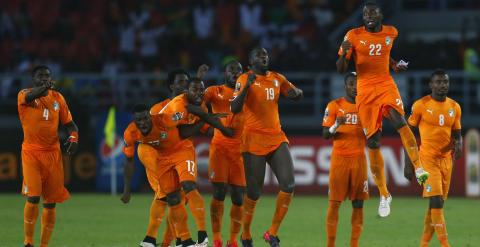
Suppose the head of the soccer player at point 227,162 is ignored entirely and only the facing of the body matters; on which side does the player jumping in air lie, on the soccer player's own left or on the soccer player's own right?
on the soccer player's own left

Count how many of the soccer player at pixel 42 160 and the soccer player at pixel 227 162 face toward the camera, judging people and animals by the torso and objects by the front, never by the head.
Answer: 2

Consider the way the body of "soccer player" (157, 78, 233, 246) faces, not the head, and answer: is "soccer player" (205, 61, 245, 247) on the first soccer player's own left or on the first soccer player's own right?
on the first soccer player's own left

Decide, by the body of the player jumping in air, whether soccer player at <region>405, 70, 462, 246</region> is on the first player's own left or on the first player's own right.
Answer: on the first player's own left

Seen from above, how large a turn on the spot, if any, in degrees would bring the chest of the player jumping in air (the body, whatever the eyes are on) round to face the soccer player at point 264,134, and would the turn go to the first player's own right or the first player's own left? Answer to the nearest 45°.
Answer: approximately 90° to the first player's own right

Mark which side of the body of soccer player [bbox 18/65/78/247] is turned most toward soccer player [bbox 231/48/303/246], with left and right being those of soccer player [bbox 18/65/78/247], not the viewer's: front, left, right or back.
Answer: left

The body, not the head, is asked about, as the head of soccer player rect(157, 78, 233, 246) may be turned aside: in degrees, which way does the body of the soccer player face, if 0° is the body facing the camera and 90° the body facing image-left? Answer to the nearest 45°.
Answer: approximately 315°

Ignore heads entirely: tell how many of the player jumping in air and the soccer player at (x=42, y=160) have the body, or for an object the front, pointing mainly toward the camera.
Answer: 2
